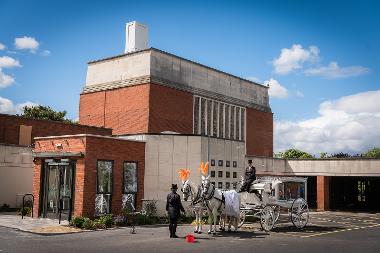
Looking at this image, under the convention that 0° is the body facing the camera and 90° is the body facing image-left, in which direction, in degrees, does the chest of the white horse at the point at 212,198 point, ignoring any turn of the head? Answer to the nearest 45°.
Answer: approximately 45°

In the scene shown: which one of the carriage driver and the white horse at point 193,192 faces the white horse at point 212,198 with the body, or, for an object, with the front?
the carriage driver

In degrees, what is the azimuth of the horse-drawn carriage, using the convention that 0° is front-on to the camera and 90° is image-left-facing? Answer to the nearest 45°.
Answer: approximately 45°

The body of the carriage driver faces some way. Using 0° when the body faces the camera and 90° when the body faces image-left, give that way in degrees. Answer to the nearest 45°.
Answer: approximately 45°
